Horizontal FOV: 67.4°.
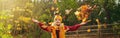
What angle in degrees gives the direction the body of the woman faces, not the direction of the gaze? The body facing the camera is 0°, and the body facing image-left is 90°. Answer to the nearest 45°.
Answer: approximately 0°
